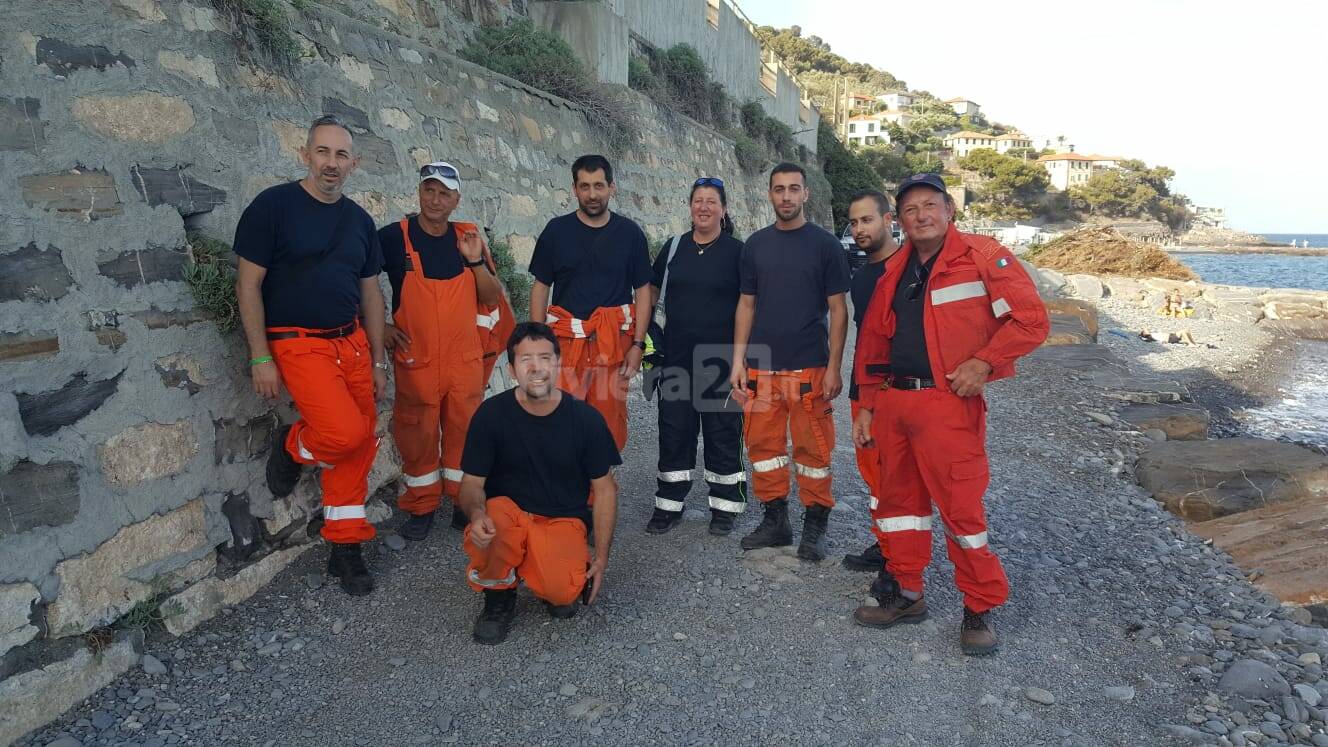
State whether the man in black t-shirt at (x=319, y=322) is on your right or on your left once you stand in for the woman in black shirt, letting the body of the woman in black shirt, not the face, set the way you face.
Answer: on your right

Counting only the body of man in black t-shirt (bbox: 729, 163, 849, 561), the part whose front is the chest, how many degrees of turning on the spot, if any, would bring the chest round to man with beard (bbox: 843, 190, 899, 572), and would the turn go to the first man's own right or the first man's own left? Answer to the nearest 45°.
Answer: approximately 135° to the first man's own left

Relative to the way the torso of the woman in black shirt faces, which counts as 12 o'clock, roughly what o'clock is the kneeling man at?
The kneeling man is roughly at 1 o'clock from the woman in black shirt.

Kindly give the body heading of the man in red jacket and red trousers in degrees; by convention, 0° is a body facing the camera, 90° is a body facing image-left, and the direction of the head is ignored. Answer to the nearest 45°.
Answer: approximately 45°

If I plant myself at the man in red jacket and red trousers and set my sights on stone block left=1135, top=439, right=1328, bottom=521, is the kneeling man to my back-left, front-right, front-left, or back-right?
back-left

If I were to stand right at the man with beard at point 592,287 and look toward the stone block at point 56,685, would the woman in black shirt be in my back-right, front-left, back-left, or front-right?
back-left

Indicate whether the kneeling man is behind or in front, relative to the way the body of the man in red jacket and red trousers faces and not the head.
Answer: in front
